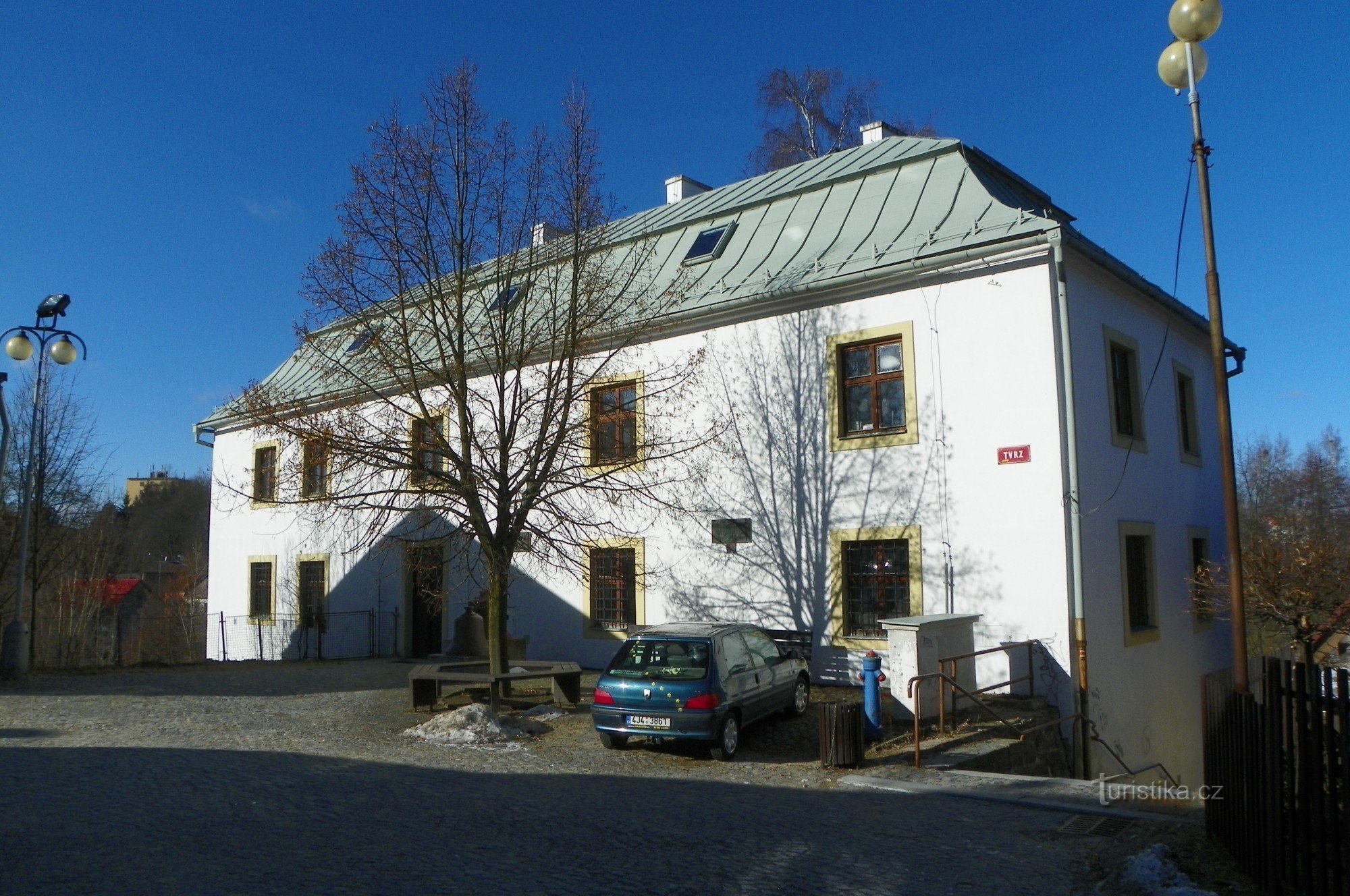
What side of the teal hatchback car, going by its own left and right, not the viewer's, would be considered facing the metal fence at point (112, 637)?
left

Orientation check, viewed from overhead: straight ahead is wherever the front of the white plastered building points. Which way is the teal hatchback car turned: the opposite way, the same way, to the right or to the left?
the opposite way

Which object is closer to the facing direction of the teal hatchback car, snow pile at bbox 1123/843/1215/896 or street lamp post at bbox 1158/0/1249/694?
the street lamp post

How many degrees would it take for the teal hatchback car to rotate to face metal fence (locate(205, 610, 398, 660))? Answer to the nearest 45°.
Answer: approximately 90° to its left

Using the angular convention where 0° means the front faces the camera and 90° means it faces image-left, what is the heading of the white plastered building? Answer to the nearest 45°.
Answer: approximately 45°

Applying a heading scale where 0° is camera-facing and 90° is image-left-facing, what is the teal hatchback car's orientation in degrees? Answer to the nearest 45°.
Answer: approximately 225°
